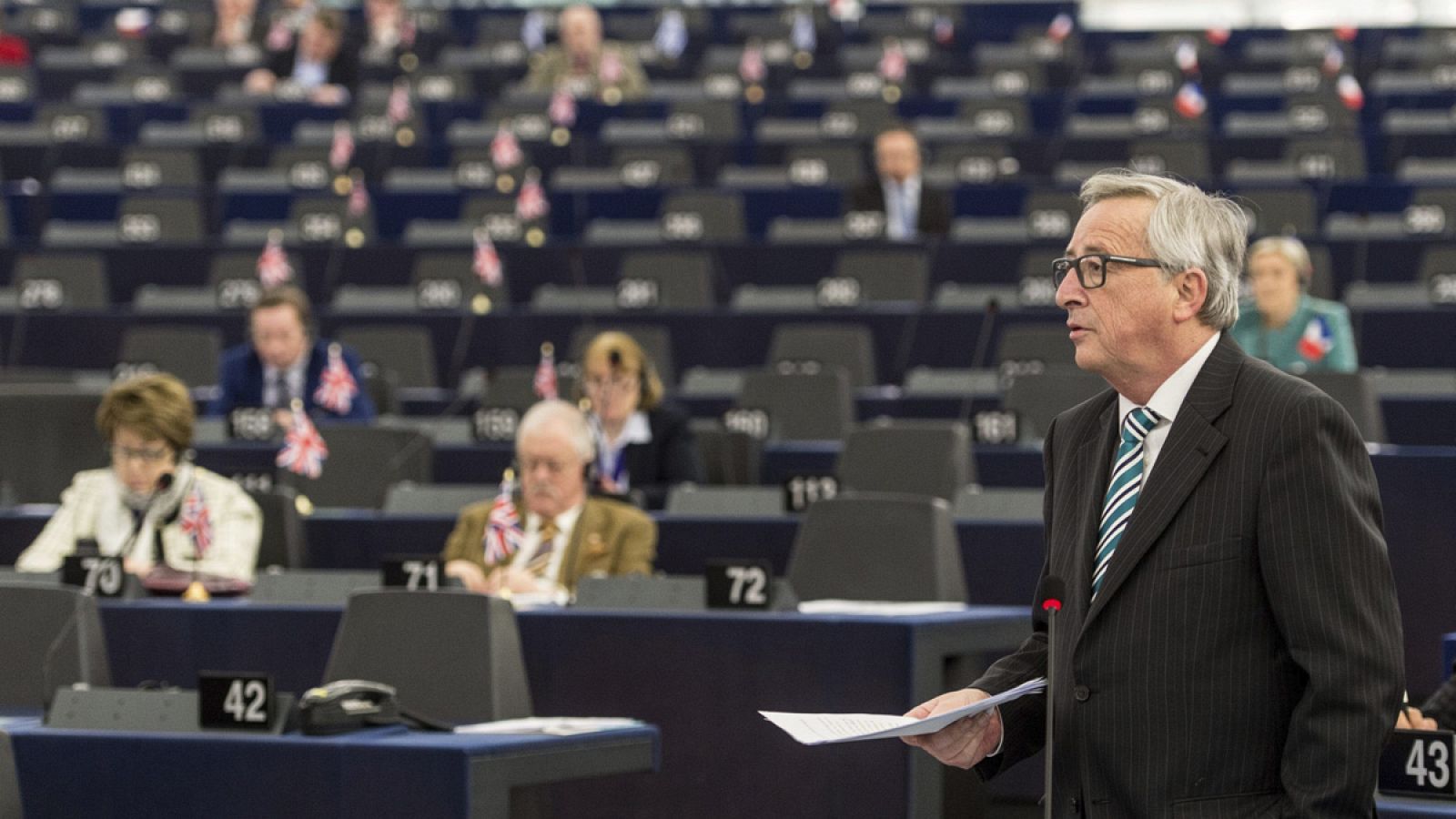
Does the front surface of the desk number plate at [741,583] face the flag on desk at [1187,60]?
no

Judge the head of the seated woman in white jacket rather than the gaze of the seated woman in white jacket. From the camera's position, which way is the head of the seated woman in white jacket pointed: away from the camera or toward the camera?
toward the camera

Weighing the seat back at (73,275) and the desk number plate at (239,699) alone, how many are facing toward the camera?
2

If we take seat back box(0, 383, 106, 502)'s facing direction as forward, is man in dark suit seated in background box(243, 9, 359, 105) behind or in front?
behind

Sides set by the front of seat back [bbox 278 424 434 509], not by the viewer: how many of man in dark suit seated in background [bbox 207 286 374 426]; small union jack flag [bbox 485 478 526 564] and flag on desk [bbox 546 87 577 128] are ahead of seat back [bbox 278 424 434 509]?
1

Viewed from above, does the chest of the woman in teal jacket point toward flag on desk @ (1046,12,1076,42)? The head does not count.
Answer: no

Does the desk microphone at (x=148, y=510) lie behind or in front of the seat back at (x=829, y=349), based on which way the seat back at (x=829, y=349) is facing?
in front

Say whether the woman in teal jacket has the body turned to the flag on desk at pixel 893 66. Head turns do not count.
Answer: no

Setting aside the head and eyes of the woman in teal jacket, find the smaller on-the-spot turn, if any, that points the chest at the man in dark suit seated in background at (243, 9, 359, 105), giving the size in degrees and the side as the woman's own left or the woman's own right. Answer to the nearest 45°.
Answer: approximately 90° to the woman's own right

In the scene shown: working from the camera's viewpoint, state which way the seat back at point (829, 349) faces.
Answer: facing the viewer

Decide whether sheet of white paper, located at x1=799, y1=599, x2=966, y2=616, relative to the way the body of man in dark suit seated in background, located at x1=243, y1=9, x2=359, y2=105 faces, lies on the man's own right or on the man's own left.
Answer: on the man's own left

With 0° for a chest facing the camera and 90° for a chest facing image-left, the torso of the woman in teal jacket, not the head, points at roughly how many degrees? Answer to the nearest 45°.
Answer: approximately 45°

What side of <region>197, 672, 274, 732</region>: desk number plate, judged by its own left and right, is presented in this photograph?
front
